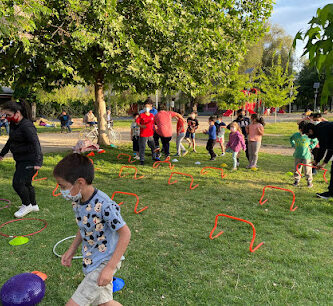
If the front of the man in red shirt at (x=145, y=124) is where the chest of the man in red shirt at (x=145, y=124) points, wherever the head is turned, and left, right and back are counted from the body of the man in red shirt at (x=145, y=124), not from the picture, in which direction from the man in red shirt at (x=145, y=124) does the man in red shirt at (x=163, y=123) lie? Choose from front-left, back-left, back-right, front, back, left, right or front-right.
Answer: back-left

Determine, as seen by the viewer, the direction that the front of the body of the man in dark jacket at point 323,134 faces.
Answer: to the viewer's left

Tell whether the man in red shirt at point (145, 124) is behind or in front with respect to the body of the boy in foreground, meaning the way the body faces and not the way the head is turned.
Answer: behind

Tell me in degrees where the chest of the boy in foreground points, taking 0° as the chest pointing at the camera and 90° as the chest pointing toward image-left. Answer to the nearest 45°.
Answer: approximately 45°

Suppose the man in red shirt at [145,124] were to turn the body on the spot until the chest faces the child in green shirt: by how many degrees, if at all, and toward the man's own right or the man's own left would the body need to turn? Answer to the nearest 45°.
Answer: approximately 45° to the man's own left
